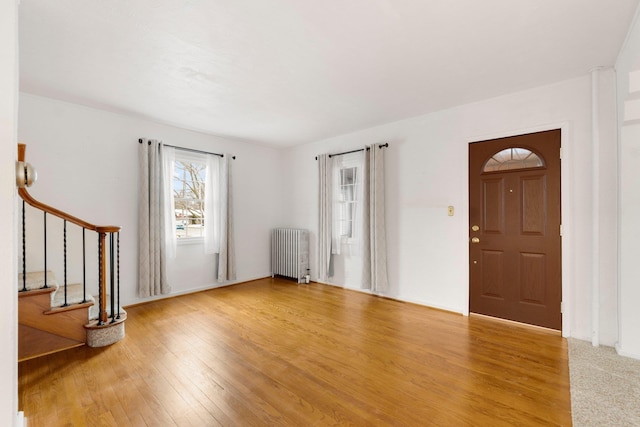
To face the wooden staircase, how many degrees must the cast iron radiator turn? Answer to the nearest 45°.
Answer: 0° — it already faces it

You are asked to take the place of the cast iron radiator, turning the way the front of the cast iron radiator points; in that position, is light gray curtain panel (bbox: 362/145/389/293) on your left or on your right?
on your left

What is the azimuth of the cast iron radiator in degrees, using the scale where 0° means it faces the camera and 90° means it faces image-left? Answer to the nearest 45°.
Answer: approximately 45°

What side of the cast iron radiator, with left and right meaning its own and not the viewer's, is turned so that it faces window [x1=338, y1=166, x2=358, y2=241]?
left

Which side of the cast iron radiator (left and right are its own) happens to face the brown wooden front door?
left

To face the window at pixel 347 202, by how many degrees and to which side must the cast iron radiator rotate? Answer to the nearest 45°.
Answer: approximately 90° to its left

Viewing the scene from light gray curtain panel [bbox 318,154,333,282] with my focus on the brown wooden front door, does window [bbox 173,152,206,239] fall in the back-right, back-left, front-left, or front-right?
back-right
